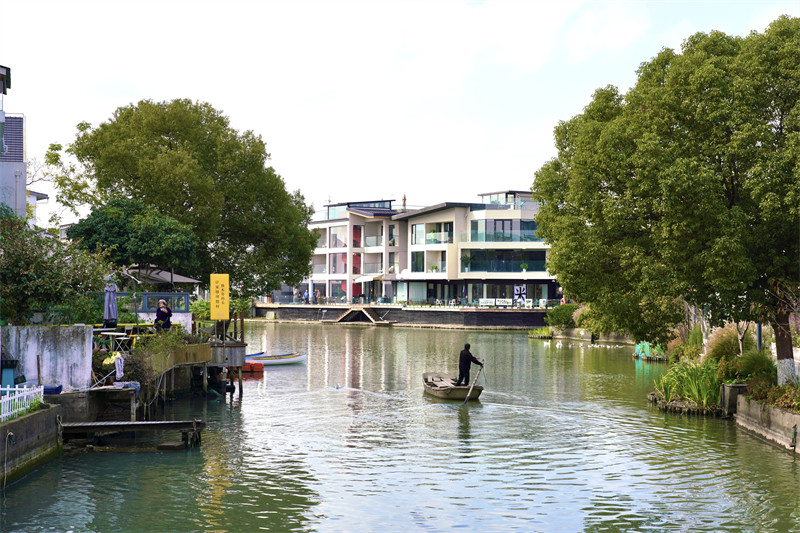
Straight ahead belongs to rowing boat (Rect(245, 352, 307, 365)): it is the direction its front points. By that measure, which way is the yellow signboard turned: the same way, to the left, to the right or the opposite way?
to the right

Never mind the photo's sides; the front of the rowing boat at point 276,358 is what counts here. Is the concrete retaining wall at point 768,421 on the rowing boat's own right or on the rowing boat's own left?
on the rowing boat's own right

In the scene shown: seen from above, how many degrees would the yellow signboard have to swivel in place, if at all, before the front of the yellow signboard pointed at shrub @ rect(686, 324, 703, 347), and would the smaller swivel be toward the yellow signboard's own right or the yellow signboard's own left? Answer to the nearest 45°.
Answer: approximately 90° to the yellow signboard's own left

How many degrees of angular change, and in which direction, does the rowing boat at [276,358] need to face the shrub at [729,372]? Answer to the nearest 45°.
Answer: approximately 45° to its right

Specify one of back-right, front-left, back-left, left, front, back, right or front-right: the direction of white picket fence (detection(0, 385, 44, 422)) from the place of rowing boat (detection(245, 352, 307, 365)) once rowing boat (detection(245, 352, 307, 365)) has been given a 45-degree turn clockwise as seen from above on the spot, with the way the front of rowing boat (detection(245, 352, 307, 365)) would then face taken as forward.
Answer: front-right

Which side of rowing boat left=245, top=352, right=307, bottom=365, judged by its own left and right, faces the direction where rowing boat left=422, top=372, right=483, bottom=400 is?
right

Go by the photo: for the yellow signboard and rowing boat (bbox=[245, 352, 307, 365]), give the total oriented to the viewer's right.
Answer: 1

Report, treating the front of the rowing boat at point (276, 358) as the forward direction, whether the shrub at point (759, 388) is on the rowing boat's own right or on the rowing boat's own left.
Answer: on the rowing boat's own right

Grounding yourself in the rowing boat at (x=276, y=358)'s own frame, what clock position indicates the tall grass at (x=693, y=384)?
The tall grass is roughly at 2 o'clock from the rowing boat.

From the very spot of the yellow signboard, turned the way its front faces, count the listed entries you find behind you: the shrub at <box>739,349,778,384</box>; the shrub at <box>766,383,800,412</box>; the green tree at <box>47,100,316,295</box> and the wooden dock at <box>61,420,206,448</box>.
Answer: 1

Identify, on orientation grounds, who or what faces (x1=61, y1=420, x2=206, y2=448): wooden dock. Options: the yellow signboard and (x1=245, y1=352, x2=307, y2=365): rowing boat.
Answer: the yellow signboard

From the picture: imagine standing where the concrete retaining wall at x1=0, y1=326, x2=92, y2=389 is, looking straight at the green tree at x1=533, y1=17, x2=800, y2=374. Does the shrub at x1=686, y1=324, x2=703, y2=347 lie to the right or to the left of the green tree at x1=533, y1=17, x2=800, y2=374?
left

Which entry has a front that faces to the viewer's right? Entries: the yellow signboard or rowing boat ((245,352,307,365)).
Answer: the rowing boat

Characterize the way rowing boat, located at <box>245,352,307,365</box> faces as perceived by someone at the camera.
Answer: facing to the right of the viewer
